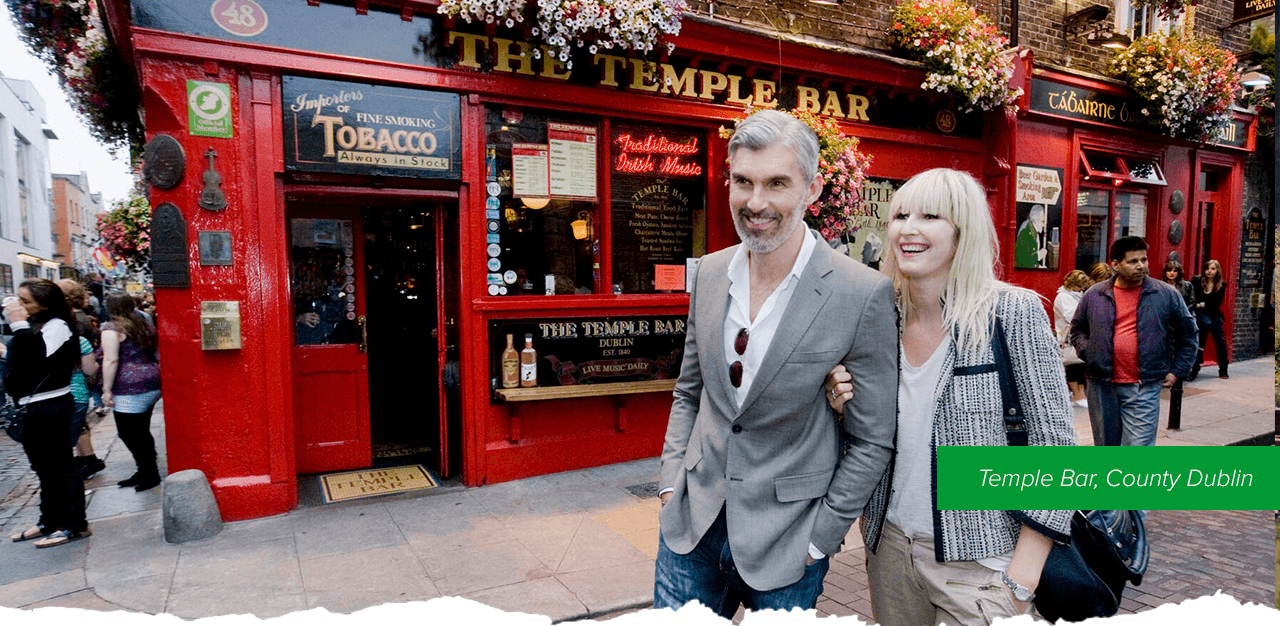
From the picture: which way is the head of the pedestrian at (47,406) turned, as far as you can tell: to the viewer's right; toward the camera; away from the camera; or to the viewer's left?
to the viewer's left

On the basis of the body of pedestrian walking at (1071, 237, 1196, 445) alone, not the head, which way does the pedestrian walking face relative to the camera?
toward the camera

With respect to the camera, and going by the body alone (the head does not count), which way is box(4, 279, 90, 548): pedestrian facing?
to the viewer's left

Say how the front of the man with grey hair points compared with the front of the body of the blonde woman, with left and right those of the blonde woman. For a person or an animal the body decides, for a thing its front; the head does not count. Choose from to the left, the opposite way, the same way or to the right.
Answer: the same way

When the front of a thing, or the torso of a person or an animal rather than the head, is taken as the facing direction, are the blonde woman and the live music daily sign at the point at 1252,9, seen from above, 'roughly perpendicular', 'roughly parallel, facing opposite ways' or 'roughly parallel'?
roughly parallel

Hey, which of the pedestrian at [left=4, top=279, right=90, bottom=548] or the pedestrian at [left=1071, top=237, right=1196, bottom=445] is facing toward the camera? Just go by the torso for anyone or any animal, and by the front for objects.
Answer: the pedestrian at [left=1071, top=237, right=1196, bottom=445]

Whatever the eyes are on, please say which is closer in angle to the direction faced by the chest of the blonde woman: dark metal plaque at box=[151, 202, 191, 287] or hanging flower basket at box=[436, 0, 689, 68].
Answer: the dark metal plaque

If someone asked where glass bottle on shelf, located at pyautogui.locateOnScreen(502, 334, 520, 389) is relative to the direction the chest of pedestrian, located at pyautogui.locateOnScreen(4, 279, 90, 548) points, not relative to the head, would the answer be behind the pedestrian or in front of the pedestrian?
behind

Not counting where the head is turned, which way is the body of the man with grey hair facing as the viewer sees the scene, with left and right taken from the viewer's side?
facing the viewer and to the left of the viewer

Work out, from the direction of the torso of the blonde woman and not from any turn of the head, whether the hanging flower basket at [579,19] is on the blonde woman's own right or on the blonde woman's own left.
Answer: on the blonde woman's own right

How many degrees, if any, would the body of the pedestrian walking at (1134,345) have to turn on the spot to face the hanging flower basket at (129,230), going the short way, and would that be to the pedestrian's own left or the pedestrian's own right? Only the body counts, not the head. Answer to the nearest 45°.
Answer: approximately 90° to the pedestrian's own right

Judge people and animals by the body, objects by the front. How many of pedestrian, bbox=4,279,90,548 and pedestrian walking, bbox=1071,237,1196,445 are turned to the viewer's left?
1

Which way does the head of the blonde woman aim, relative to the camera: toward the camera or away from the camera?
toward the camera

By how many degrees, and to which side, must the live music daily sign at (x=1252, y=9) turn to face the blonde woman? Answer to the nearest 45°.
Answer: approximately 45° to its left
